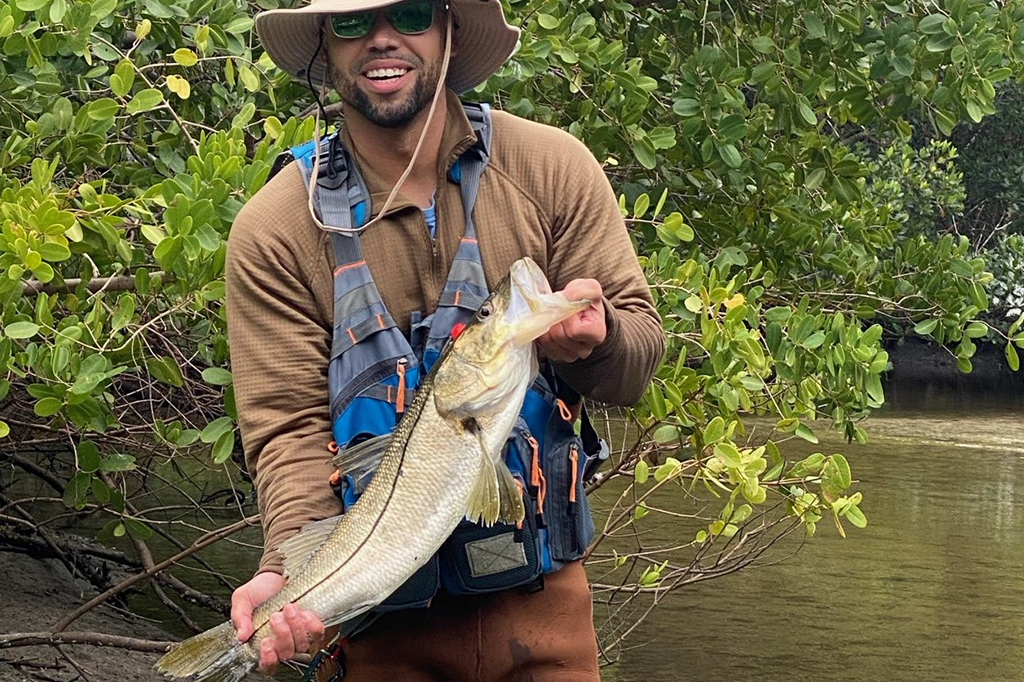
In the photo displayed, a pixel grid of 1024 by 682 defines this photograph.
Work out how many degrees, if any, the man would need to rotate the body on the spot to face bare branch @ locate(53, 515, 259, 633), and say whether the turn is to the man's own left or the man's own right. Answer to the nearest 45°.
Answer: approximately 135° to the man's own right

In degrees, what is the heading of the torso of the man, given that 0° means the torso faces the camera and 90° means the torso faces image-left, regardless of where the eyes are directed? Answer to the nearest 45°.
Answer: approximately 0°

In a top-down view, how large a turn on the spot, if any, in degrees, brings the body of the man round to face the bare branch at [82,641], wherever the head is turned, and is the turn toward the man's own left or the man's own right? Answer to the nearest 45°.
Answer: approximately 135° to the man's own right
